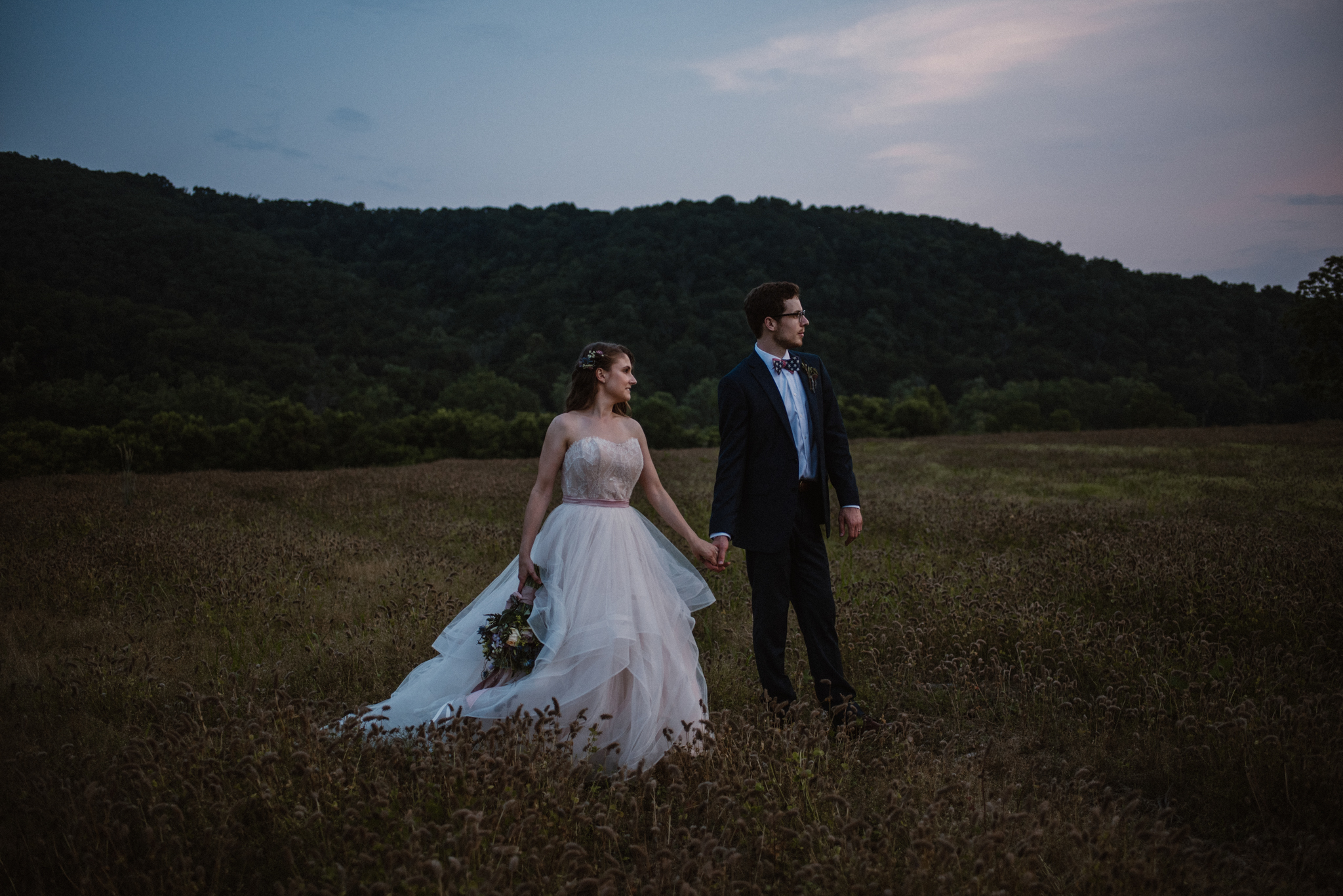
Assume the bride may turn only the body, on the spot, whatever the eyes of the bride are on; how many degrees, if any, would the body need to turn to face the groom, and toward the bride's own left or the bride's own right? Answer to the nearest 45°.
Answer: approximately 45° to the bride's own left

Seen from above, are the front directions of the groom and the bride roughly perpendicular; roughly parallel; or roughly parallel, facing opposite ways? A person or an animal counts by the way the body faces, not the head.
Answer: roughly parallel

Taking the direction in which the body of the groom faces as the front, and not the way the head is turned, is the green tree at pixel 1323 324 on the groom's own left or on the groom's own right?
on the groom's own left

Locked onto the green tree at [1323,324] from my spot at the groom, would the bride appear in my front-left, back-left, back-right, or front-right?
back-left

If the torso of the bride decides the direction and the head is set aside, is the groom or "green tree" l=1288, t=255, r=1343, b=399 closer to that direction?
the groom

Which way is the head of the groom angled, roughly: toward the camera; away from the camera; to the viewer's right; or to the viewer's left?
to the viewer's right

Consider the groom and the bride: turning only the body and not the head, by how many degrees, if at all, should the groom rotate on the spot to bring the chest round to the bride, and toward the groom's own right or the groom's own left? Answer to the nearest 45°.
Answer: approximately 135° to the groom's own right

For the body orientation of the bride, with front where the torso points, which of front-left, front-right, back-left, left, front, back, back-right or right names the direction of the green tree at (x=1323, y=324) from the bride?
left

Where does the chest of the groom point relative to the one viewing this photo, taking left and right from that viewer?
facing the viewer and to the right of the viewer
